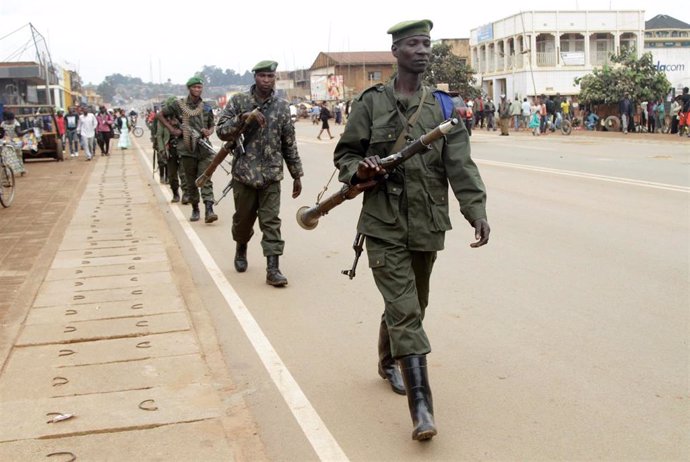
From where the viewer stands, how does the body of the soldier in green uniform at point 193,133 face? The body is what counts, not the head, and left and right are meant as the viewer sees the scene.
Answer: facing the viewer

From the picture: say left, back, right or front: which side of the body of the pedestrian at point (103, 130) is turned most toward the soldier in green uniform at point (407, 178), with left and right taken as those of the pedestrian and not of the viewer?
front

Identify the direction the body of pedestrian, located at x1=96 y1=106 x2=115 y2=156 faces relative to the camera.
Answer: toward the camera

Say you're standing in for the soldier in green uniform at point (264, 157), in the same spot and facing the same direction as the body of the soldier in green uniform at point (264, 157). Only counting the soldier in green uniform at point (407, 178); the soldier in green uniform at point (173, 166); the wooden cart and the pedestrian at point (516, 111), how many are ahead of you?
1

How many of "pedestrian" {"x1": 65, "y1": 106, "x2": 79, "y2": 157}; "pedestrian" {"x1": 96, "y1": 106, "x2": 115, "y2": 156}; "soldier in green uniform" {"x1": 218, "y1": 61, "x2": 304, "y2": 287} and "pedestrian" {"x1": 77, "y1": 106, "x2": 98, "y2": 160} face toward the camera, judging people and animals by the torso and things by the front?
4

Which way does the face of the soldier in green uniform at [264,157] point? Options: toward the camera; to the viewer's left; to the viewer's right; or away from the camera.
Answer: toward the camera

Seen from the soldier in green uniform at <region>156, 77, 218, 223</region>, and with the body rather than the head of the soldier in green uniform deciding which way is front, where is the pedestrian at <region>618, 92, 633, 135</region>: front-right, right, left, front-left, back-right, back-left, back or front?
back-left

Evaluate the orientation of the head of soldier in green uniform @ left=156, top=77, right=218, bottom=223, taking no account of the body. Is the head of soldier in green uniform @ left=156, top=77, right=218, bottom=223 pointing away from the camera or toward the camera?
toward the camera

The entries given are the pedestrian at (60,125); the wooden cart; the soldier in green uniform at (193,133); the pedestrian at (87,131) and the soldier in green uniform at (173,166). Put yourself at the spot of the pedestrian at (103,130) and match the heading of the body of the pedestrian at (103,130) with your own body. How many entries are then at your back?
0

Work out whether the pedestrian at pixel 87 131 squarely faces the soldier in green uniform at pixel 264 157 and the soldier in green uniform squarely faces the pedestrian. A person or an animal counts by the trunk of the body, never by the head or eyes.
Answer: no

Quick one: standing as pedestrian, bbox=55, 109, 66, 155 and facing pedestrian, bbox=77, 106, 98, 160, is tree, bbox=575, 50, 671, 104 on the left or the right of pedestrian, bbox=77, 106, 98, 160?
left

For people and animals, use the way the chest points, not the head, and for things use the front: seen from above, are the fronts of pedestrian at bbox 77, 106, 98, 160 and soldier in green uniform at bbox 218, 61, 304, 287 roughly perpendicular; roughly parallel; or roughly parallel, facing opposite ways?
roughly parallel

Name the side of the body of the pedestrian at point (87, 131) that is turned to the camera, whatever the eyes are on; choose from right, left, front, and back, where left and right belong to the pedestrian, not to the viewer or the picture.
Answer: front

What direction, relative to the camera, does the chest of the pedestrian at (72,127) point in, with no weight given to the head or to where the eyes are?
toward the camera

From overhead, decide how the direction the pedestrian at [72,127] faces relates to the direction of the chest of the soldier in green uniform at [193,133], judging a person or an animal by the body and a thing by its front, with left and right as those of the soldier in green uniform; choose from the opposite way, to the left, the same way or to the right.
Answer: the same way

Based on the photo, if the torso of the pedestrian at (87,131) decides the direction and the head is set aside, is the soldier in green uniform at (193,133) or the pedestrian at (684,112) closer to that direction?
the soldier in green uniform

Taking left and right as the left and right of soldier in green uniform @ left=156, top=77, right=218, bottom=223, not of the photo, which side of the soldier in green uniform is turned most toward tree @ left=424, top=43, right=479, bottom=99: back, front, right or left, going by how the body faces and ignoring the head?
back

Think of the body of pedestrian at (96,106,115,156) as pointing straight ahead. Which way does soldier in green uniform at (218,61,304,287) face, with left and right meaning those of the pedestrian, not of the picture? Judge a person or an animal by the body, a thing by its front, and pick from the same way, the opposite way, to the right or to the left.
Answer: the same way

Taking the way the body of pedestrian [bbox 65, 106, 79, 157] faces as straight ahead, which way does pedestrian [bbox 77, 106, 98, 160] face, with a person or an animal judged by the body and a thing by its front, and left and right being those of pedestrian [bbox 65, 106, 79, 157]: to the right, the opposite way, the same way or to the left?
the same way

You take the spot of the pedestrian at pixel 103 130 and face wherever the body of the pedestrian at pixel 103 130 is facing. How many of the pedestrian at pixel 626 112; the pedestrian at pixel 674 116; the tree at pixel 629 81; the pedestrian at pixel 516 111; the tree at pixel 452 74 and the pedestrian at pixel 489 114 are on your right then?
0
